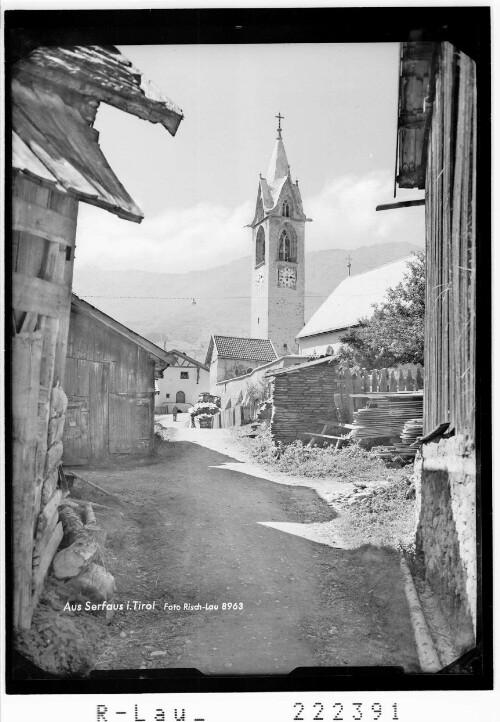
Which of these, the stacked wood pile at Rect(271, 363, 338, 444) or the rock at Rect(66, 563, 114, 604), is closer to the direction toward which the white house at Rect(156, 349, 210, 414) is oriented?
the rock

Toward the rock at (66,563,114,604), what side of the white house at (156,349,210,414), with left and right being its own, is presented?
front

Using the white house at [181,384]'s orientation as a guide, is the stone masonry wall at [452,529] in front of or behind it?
in front

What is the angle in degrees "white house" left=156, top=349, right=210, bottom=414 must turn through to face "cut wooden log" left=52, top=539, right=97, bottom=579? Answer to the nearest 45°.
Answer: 0° — it already faces it

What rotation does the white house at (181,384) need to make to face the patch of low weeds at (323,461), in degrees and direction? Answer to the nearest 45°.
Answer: approximately 45° to its left

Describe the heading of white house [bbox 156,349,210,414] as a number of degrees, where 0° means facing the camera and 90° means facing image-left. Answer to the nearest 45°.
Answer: approximately 0°

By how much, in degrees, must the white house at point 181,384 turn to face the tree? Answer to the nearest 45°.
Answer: approximately 45° to its left

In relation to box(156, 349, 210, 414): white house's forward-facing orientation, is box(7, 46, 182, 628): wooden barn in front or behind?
in front
